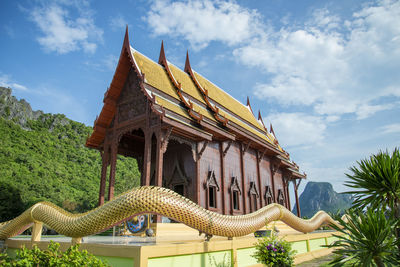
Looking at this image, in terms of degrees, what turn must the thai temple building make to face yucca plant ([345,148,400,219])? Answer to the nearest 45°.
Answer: approximately 90° to its left

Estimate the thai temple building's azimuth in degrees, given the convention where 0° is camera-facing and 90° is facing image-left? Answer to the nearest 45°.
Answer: approximately 45°

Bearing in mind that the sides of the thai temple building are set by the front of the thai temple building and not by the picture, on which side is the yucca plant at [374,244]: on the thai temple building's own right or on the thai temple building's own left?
on the thai temple building's own left

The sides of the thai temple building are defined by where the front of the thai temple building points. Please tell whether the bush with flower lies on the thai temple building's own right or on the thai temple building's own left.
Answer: on the thai temple building's own left
